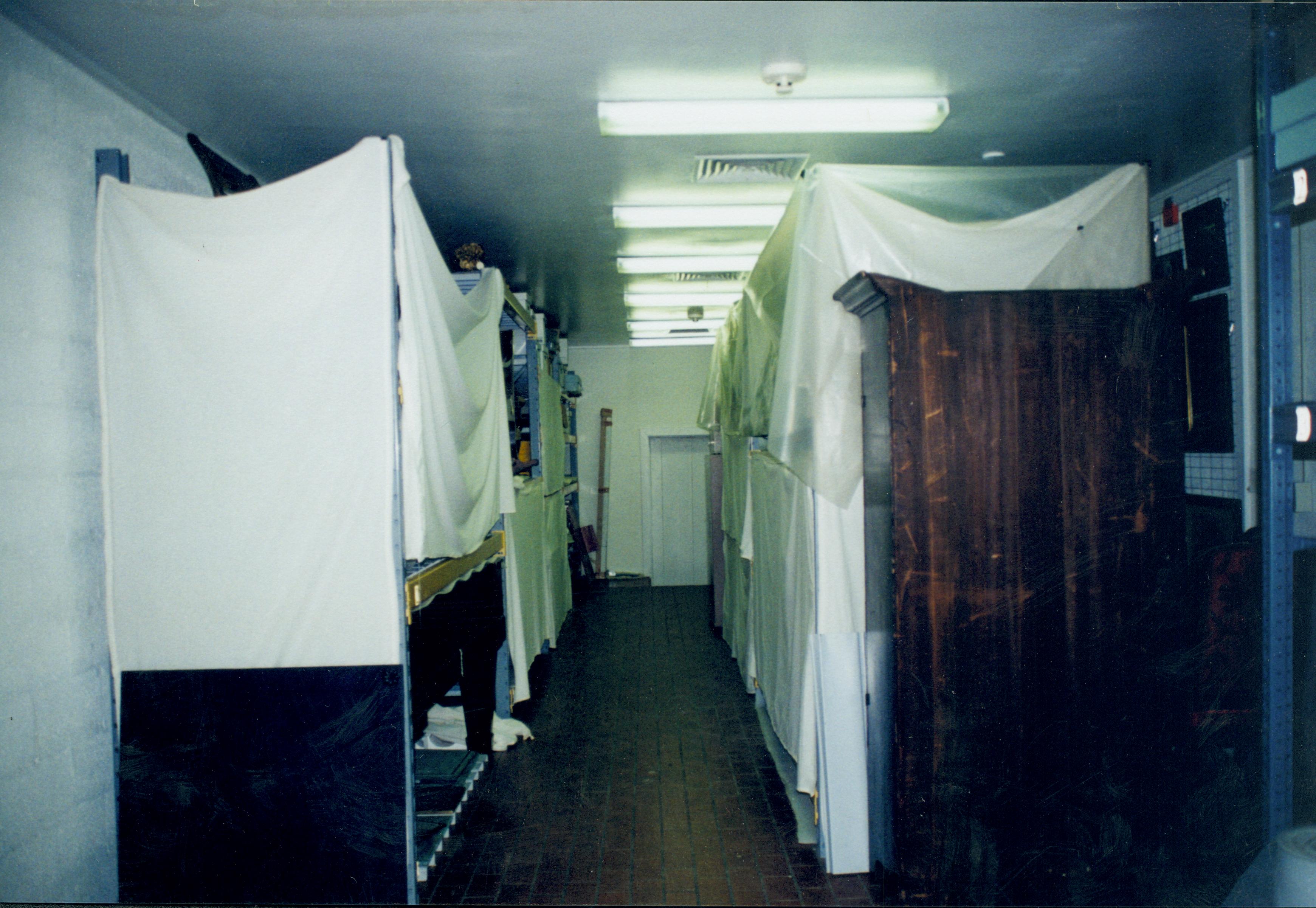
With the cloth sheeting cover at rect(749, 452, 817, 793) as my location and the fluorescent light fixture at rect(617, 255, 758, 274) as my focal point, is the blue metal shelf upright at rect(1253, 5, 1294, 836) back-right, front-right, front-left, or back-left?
back-right

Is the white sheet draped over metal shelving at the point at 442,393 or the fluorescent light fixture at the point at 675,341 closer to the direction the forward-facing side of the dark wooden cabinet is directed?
the white sheet draped over metal shelving

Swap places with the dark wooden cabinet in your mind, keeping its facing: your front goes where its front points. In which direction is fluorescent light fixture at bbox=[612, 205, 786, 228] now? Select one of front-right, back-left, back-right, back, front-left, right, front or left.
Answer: front-right

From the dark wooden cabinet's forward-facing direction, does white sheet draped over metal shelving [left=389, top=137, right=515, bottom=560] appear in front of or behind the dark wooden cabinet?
in front

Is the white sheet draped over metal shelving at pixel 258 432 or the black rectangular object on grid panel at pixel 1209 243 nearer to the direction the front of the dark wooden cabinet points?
the white sheet draped over metal shelving

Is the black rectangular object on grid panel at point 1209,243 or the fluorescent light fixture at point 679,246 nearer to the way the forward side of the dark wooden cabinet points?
the fluorescent light fixture

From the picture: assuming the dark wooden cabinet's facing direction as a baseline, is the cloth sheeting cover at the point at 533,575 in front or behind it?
in front

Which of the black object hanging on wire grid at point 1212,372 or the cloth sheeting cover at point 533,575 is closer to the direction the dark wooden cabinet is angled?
the cloth sheeting cover

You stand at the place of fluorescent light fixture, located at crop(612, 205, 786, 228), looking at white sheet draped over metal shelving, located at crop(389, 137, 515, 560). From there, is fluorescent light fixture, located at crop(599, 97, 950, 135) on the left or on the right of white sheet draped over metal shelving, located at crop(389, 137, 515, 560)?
left

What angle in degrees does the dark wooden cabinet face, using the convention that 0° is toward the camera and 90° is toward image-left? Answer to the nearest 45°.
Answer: approximately 90°

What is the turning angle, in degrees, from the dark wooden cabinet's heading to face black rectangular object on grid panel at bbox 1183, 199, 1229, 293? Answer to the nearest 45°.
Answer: approximately 135° to its right

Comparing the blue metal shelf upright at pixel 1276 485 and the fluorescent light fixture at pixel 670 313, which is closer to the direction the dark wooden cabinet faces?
the fluorescent light fixture

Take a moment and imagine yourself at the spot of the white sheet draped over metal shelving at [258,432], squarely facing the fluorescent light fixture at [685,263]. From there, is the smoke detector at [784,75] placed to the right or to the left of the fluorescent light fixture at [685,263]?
right
